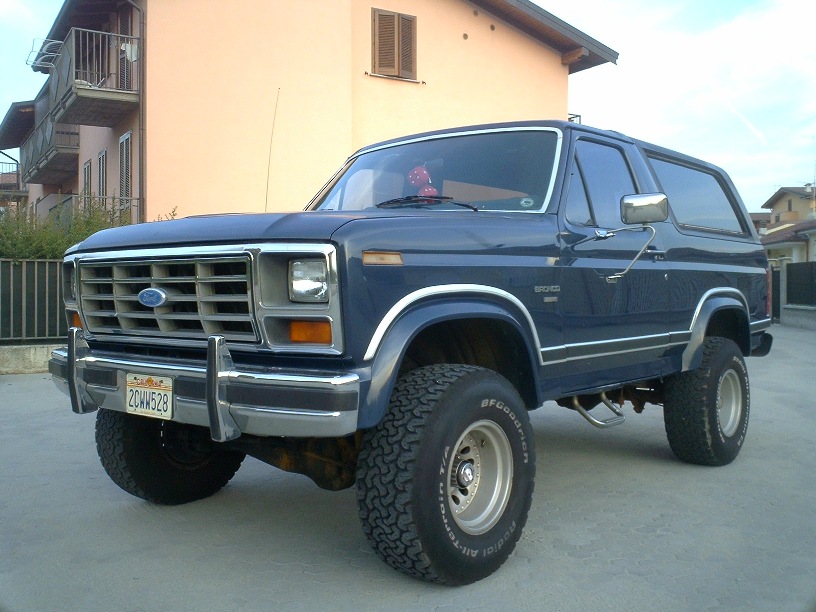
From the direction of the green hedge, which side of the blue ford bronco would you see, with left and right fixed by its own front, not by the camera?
right

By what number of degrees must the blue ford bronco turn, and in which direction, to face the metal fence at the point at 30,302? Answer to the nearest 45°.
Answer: approximately 90° to its right

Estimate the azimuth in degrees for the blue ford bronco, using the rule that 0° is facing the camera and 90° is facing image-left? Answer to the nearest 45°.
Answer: approximately 45°

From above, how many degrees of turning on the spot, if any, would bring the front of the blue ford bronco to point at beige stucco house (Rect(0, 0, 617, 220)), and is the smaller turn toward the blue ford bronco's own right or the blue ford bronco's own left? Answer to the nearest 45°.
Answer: approximately 135° to the blue ford bronco's own right

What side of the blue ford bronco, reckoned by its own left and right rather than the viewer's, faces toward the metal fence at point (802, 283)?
back

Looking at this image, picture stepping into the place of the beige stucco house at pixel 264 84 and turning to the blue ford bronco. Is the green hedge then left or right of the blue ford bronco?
right
